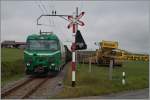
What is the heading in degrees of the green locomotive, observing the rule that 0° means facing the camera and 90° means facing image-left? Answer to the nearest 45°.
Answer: approximately 0°
